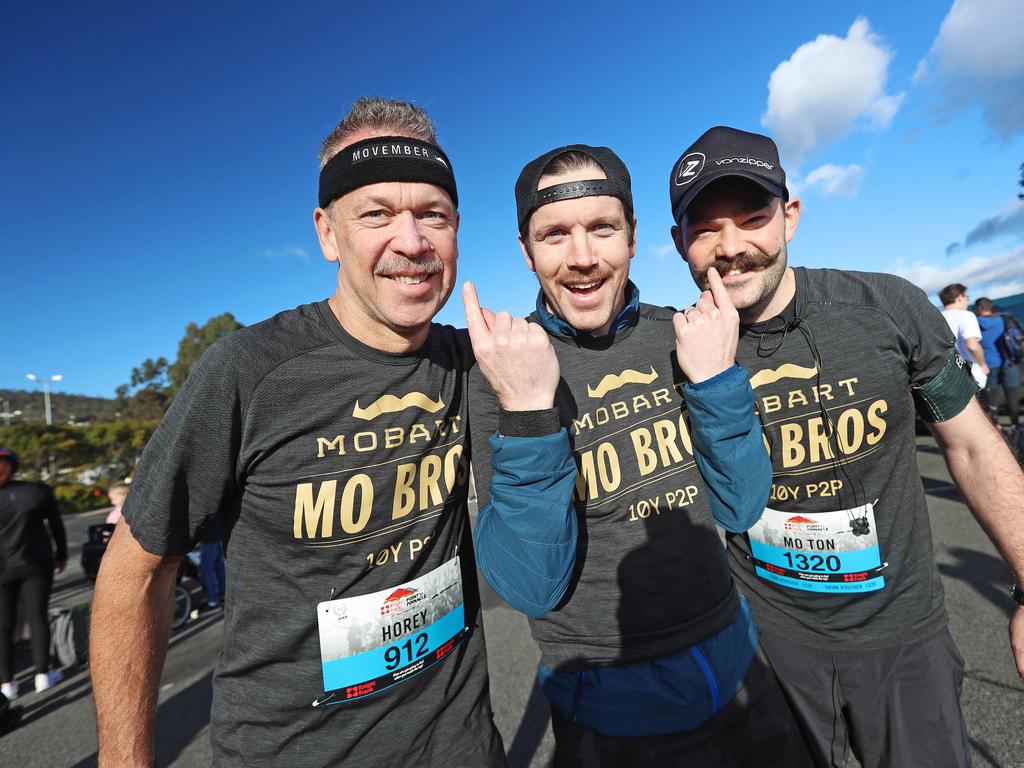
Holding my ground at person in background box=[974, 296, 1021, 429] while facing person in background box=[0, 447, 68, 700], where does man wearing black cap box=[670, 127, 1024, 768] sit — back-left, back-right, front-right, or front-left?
front-left

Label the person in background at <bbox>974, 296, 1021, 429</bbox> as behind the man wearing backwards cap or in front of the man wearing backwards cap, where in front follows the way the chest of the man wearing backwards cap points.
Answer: behind

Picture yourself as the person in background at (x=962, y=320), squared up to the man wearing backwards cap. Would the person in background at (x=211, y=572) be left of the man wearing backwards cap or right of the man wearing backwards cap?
right

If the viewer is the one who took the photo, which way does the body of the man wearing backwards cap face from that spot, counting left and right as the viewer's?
facing the viewer

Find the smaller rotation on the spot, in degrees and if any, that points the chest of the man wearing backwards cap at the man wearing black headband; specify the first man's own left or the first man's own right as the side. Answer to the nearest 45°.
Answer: approximately 90° to the first man's own right

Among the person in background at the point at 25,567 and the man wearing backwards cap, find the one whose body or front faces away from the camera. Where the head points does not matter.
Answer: the person in background

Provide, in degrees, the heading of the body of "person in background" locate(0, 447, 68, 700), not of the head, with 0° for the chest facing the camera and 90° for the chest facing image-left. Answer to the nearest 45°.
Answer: approximately 180°

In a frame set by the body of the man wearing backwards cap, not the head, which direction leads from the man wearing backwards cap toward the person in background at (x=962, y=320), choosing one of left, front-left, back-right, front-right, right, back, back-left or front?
back-left

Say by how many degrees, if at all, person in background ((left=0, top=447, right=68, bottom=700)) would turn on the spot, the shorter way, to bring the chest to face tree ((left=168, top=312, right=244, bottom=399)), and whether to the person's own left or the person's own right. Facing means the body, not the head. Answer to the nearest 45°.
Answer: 0° — they already face it
